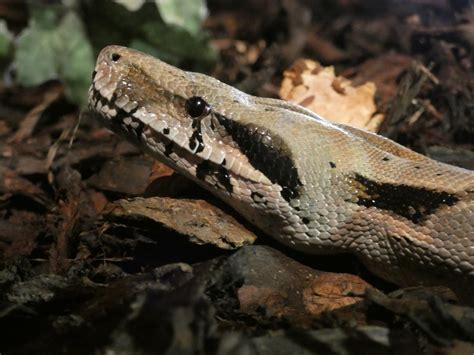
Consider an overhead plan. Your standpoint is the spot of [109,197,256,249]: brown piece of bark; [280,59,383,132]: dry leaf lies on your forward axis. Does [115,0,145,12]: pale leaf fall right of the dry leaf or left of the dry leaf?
left

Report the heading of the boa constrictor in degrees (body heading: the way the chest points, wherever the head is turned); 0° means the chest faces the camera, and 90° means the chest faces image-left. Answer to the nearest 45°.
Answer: approximately 90°

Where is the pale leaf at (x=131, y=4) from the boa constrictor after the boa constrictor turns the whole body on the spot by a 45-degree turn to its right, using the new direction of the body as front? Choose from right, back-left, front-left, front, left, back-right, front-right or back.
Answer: front

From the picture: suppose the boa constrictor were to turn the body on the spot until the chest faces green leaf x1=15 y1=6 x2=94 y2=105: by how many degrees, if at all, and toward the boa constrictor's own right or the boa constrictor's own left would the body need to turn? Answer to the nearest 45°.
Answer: approximately 45° to the boa constrictor's own right

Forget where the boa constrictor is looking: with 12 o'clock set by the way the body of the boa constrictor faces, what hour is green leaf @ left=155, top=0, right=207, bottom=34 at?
The green leaf is roughly at 2 o'clock from the boa constrictor.

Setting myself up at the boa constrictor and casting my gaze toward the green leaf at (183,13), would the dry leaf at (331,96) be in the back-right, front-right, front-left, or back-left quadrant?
front-right

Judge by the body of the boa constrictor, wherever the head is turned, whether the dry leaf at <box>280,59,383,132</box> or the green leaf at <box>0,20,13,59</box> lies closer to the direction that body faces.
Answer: the green leaf

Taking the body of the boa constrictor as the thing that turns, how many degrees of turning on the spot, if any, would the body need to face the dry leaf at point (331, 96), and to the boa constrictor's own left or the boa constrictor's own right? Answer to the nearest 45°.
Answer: approximately 90° to the boa constrictor's own right
